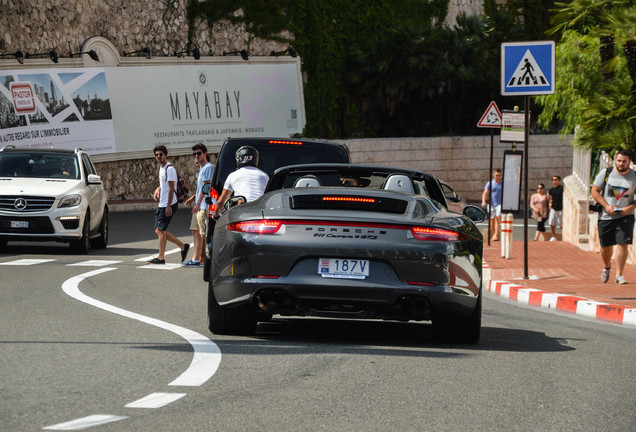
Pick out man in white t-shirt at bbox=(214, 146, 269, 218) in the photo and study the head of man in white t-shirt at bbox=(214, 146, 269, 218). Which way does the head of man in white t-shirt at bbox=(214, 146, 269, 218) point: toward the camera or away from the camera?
away from the camera

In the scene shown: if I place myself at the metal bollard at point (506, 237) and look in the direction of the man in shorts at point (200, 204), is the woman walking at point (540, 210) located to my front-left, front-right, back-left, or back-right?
back-right

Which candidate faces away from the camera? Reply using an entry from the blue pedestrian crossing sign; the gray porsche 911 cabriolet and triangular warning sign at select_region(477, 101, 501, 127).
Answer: the gray porsche 911 cabriolet

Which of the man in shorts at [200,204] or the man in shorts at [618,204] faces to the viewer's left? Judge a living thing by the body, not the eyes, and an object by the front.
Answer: the man in shorts at [200,204]

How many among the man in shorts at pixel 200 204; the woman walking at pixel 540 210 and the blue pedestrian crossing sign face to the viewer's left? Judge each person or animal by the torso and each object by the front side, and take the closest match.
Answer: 1

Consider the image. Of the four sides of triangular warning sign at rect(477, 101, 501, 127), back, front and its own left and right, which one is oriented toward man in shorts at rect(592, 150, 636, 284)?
front

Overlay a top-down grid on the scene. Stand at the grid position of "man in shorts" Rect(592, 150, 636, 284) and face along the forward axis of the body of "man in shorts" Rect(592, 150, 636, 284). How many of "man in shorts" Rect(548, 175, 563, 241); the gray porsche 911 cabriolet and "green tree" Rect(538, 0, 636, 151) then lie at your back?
2

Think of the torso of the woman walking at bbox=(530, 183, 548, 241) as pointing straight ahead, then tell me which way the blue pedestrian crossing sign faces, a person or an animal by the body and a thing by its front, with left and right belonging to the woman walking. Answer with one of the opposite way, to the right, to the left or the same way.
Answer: the same way

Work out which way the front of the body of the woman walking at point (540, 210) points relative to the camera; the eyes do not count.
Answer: toward the camera

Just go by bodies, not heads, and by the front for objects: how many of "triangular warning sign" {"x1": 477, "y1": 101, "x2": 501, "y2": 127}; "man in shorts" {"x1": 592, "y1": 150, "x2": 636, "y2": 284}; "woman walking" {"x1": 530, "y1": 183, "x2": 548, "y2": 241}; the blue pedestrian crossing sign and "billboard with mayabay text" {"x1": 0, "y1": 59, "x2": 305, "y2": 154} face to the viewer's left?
0

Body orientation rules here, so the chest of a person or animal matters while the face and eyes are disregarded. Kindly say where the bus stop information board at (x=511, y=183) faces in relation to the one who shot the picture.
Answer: facing the viewer

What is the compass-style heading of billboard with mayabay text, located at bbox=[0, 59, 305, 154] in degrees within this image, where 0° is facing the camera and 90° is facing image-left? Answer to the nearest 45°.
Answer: approximately 0°

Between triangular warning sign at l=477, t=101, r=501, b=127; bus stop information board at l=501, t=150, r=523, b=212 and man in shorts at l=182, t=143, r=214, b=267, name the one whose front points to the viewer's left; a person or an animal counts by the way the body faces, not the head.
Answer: the man in shorts

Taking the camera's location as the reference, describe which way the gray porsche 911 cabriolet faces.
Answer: facing away from the viewer

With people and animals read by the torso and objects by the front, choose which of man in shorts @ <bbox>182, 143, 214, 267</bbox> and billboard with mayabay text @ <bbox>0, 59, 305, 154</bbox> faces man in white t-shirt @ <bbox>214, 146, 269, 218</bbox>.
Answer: the billboard with mayabay text

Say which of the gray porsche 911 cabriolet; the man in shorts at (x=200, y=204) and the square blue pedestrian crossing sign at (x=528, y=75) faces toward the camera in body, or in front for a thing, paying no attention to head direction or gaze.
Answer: the square blue pedestrian crossing sign

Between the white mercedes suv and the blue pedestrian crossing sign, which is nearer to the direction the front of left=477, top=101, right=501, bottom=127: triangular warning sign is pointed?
the blue pedestrian crossing sign

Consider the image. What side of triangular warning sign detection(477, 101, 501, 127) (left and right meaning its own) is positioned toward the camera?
front
